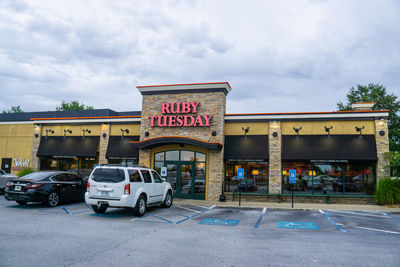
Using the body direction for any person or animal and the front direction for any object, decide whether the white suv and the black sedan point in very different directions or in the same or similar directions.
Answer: same or similar directions

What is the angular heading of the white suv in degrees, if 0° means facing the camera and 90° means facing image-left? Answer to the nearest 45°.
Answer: approximately 225°

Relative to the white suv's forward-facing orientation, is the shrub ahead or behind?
ahead

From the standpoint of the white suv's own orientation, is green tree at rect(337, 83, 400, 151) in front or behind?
in front

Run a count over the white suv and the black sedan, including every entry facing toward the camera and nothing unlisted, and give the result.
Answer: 0

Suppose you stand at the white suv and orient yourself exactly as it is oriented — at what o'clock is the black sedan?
The black sedan is roughly at 9 o'clock from the white suv.

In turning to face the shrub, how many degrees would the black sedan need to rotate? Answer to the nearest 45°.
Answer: approximately 45° to its right
